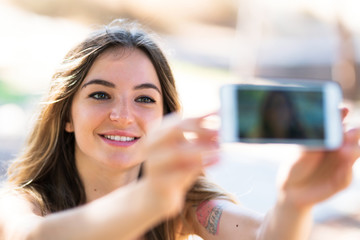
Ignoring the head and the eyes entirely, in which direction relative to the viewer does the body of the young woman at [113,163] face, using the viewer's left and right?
facing the viewer and to the right of the viewer
